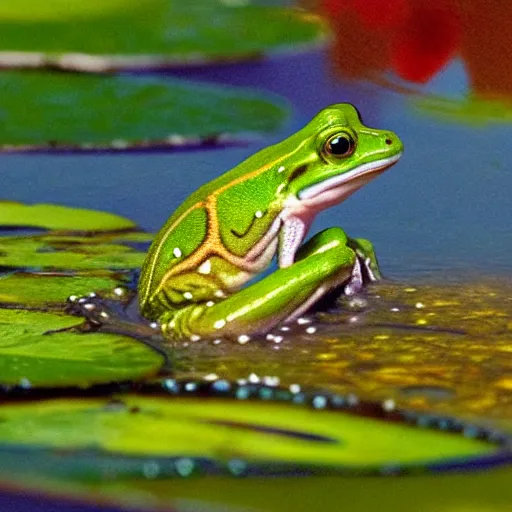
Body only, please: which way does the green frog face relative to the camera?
to the viewer's right

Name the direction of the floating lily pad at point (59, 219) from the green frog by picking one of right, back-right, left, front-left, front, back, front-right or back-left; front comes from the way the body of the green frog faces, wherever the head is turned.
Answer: back-left
